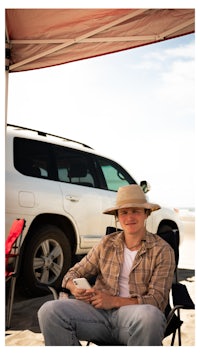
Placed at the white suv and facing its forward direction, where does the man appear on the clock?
The man is roughly at 4 o'clock from the white suv.

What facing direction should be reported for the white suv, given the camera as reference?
facing away from the viewer and to the right of the viewer
